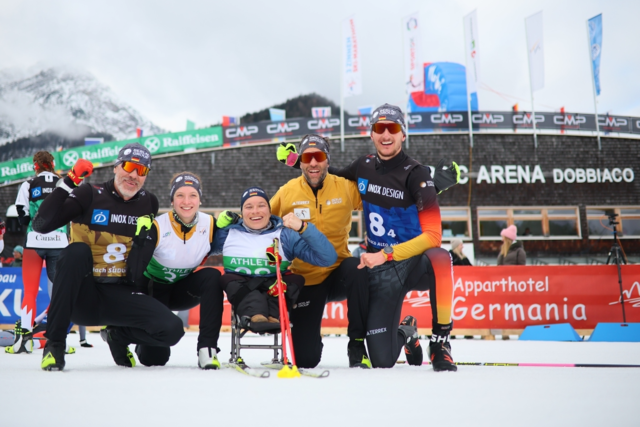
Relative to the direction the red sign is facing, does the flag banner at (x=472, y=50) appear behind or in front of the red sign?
behind

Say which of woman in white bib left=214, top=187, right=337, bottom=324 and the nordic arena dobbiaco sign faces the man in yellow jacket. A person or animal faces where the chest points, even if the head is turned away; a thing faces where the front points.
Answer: the nordic arena dobbiaco sign

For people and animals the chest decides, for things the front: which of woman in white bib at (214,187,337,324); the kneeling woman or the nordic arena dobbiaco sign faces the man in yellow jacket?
the nordic arena dobbiaco sign

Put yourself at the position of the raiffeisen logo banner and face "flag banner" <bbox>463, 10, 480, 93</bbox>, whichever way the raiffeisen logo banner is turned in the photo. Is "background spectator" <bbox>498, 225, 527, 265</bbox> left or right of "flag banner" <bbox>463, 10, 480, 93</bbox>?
right

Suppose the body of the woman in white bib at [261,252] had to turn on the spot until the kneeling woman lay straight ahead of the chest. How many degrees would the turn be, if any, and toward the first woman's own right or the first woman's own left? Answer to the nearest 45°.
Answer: approximately 90° to the first woman's own right

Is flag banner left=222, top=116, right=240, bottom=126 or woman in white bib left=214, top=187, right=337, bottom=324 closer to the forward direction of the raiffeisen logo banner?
the woman in white bib

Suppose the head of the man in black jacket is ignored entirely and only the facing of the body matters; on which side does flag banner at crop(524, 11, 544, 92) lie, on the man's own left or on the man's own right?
on the man's own left

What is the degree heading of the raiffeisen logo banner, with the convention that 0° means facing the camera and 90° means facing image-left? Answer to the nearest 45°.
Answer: approximately 0°
